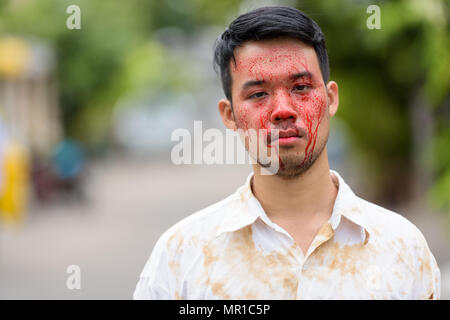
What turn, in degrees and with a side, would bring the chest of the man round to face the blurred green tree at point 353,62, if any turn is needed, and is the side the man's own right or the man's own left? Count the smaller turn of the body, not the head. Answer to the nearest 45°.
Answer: approximately 180°

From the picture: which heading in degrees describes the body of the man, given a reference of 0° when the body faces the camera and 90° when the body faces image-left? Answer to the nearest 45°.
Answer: approximately 0°

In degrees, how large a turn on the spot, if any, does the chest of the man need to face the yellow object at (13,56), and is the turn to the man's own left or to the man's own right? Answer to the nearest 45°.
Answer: approximately 135° to the man's own right
